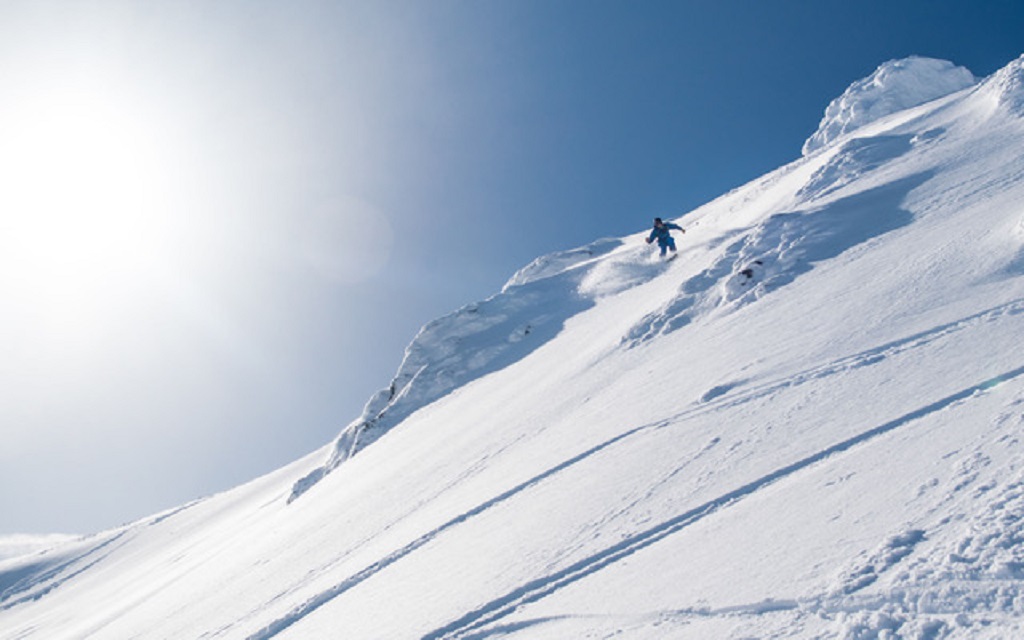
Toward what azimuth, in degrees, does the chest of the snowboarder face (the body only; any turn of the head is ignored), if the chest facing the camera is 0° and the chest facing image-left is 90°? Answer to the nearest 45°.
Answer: approximately 45°
